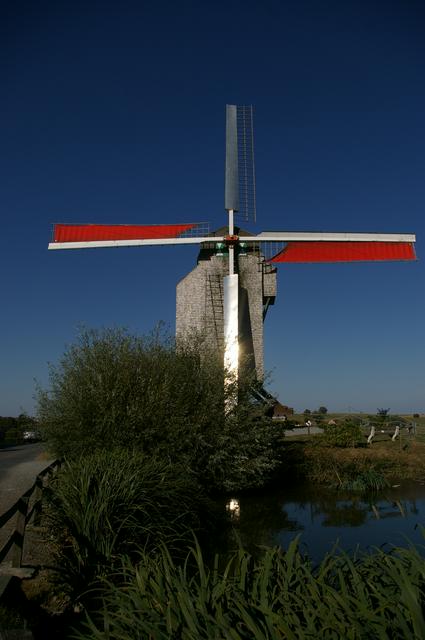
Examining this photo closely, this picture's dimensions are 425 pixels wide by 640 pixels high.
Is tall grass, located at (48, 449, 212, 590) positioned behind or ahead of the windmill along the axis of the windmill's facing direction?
ahead

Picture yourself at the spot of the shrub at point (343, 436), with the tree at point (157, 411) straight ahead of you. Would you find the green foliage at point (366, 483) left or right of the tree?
left

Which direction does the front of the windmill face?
toward the camera

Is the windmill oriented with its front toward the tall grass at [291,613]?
yes

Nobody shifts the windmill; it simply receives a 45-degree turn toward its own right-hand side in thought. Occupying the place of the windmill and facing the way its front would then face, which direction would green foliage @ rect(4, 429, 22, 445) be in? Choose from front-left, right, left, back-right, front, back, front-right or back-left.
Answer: right
